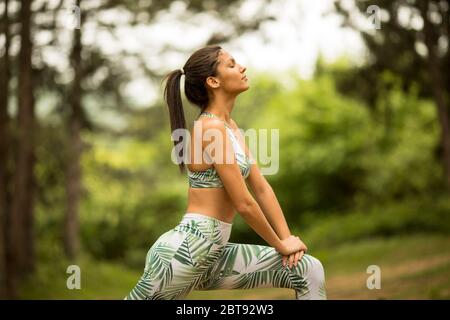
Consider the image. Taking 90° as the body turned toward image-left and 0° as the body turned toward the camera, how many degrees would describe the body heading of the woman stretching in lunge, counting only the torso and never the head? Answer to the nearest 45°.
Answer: approximately 270°

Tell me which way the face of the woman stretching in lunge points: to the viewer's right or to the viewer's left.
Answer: to the viewer's right
